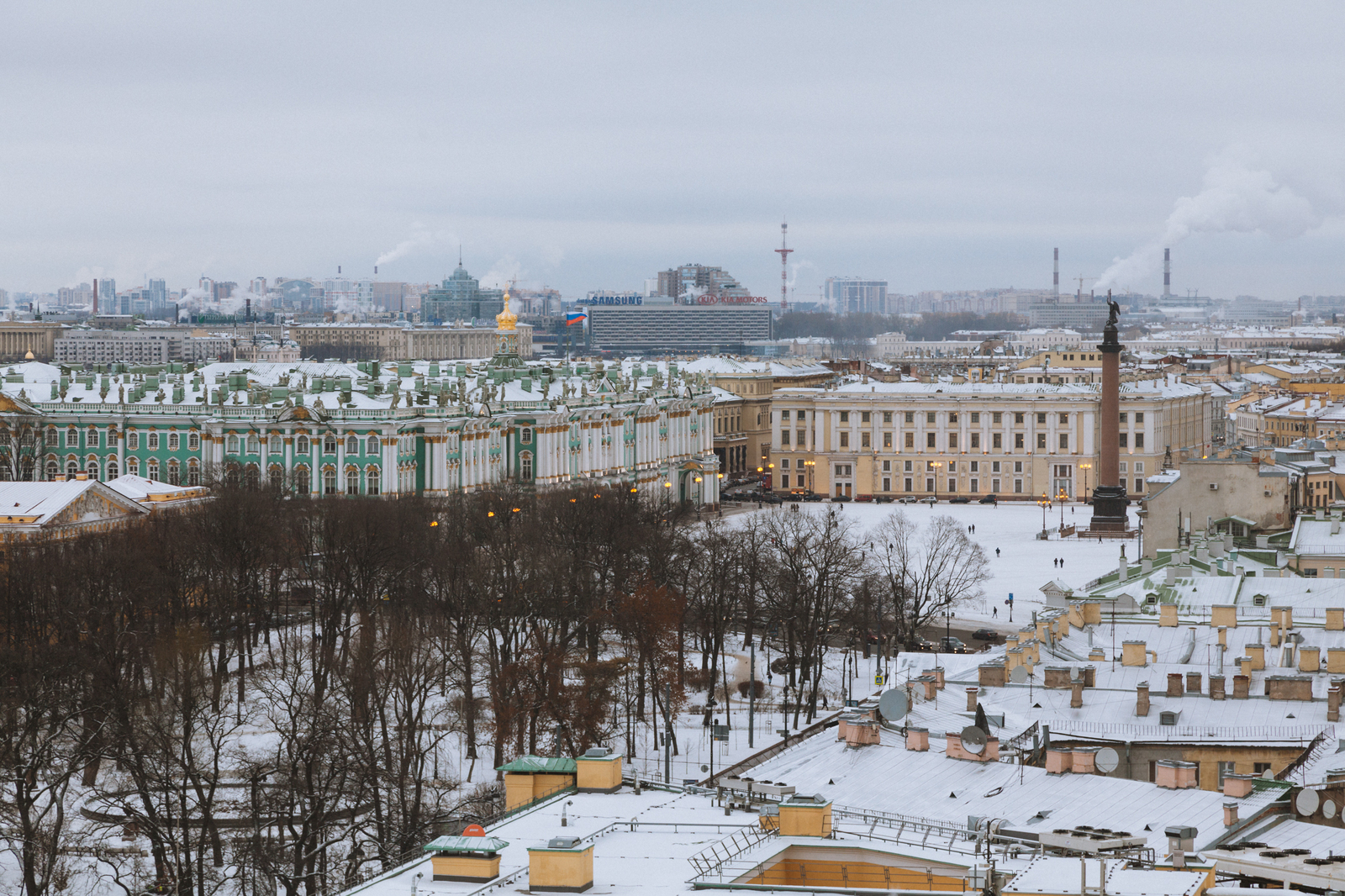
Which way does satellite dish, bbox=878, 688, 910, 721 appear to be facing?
toward the camera
